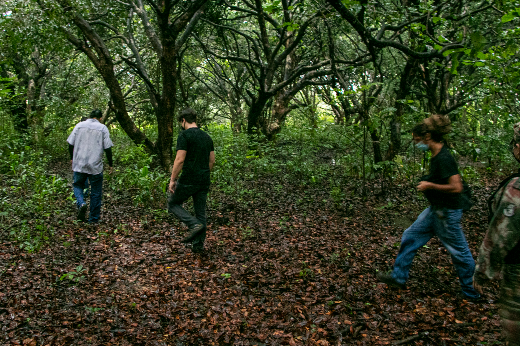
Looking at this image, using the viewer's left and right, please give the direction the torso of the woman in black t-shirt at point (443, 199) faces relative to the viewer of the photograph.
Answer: facing to the left of the viewer

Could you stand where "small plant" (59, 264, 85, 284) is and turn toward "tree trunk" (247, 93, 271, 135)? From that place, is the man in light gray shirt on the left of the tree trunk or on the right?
left

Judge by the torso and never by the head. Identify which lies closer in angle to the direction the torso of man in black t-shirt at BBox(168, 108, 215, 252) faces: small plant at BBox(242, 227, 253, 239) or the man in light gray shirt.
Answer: the man in light gray shirt

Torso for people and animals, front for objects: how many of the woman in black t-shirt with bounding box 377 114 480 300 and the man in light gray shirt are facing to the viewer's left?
1

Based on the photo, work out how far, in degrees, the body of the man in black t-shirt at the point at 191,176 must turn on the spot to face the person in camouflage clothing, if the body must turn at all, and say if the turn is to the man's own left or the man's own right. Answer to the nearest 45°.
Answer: approximately 180°

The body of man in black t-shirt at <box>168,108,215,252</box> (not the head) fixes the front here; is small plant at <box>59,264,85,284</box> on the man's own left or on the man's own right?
on the man's own left

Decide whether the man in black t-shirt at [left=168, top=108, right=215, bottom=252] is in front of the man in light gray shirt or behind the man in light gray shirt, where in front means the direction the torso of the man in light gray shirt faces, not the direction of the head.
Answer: behind

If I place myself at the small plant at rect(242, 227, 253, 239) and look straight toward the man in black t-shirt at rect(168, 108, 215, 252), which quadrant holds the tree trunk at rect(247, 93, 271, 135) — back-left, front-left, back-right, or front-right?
back-right

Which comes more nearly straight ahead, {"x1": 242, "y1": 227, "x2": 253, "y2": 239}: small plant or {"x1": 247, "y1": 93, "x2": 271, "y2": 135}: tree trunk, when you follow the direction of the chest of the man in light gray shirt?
the tree trunk

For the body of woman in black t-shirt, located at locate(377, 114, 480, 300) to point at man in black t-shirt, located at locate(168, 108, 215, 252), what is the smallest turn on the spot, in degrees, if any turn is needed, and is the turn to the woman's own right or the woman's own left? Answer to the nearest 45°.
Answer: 0° — they already face them

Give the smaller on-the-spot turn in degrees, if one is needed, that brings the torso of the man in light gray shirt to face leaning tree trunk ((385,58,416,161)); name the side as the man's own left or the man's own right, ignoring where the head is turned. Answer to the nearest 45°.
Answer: approximately 90° to the man's own right

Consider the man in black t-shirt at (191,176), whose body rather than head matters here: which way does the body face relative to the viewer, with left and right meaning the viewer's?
facing away from the viewer and to the left of the viewer

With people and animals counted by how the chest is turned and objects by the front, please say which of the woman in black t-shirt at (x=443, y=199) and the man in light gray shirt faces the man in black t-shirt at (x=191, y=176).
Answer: the woman in black t-shirt at (x=443, y=199)

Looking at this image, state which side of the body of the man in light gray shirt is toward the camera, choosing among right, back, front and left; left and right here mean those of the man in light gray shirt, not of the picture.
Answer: back

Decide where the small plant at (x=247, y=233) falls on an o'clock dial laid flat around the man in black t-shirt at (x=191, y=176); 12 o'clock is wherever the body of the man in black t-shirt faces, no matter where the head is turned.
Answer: The small plant is roughly at 3 o'clock from the man in black t-shirt.

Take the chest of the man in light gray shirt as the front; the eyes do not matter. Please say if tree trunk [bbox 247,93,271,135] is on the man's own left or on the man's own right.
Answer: on the man's own right
